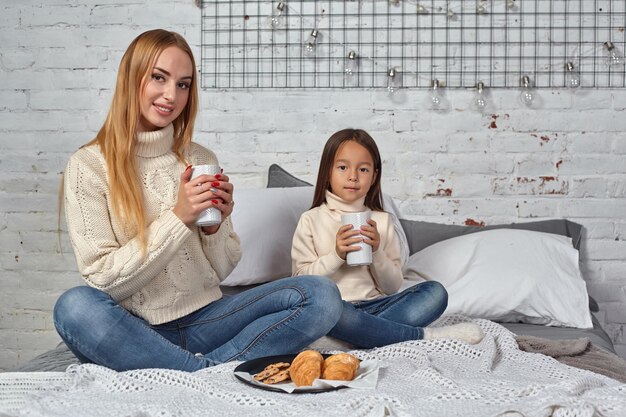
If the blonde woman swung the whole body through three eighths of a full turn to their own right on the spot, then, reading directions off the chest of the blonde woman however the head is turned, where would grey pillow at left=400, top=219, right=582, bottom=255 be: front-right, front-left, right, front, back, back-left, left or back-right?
back-right

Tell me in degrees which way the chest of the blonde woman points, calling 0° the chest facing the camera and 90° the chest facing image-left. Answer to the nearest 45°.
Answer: approximately 315°

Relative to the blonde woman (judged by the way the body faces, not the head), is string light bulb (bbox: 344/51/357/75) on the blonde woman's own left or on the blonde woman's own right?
on the blonde woman's own left

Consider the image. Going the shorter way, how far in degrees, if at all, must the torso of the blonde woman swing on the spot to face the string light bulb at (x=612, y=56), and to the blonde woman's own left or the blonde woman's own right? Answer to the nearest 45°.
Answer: approximately 90° to the blonde woman's own left

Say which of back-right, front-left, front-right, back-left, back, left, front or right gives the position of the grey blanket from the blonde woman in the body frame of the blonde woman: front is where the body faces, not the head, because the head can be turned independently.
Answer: front-left

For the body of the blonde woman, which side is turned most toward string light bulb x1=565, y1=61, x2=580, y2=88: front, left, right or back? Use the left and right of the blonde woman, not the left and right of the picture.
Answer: left
